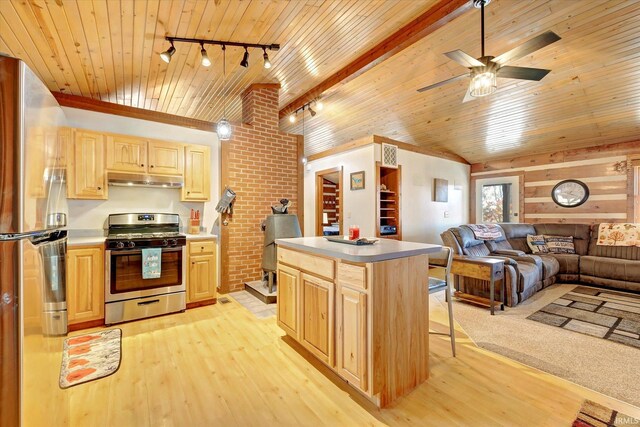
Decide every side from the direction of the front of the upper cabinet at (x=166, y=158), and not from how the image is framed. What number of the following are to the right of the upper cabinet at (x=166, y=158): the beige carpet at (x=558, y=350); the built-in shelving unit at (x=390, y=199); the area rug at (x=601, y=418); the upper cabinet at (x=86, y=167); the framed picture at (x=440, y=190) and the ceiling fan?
1

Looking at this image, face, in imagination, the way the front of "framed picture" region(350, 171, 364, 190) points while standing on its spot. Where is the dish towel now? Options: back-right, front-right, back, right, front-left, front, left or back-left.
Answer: front

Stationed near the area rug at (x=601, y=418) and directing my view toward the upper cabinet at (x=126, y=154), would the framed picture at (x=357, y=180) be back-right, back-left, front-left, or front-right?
front-right

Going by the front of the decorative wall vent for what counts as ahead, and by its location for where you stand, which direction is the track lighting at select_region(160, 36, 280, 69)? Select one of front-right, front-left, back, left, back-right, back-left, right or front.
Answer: right

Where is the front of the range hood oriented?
toward the camera

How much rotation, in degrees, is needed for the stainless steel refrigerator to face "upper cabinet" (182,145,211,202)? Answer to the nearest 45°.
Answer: approximately 90° to its left

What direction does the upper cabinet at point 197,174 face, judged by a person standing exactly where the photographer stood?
facing the viewer

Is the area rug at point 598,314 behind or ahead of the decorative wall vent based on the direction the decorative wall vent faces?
ahead

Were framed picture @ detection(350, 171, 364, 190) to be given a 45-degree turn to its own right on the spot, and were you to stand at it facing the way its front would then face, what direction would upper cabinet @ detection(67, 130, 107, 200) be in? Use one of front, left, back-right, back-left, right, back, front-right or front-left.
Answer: front-left

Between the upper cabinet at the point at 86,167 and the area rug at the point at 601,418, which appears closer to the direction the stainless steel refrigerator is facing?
the area rug

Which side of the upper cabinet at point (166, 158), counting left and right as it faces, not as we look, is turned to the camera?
front

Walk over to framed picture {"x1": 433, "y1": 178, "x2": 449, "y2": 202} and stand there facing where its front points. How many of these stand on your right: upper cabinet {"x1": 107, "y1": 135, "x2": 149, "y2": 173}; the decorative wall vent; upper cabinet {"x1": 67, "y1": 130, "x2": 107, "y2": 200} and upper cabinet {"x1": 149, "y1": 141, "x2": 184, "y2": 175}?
4

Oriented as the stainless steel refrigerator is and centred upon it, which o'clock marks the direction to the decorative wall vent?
The decorative wall vent is roughly at 10 o'clock from the stainless steel refrigerator.

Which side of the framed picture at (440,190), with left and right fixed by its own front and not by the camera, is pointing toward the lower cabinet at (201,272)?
right

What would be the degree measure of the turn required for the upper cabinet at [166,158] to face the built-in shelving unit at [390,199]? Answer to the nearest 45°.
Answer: approximately 90° to its left

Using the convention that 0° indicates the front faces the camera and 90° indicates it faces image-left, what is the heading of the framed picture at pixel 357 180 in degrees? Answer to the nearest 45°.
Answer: approximately 45°

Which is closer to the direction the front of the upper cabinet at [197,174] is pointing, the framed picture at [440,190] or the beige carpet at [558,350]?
the beige carpet

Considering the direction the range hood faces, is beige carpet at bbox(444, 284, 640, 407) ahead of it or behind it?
ahead

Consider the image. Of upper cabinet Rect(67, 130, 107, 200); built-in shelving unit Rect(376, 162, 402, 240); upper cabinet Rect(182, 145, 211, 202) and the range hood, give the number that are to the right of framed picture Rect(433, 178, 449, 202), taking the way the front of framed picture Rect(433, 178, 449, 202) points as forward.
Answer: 4
